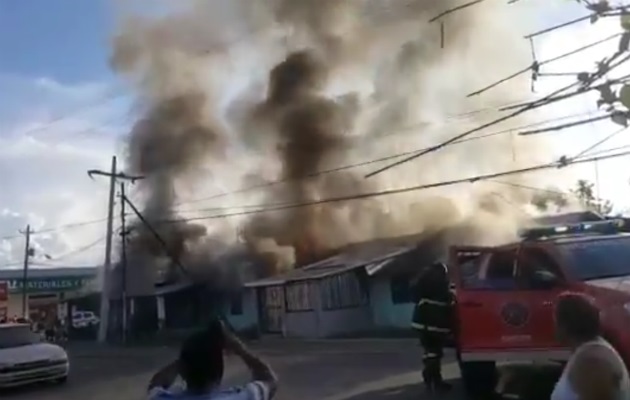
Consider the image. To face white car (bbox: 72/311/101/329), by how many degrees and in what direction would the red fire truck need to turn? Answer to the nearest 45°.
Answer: approximately 180°

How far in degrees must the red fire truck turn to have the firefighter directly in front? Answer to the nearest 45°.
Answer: approximately 180°

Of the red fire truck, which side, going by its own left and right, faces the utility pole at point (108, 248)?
back

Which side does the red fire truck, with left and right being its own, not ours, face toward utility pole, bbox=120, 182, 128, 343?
back

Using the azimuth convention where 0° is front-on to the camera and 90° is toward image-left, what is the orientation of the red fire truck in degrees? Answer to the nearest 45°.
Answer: approximately 315°

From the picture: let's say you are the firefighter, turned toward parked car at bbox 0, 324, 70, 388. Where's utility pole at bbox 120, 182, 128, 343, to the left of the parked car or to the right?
right
